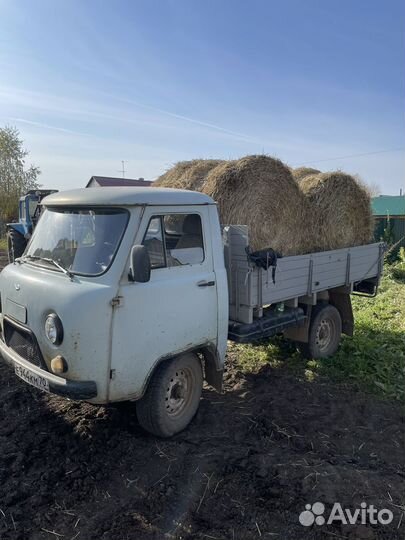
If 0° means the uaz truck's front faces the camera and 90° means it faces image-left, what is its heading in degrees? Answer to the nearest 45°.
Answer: approximately 45°

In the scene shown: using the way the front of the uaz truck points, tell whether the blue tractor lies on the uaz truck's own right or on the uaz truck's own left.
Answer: on the uaz truck's own right

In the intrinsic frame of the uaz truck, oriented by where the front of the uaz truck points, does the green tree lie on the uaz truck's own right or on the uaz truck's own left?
on the uaz truck's own right
